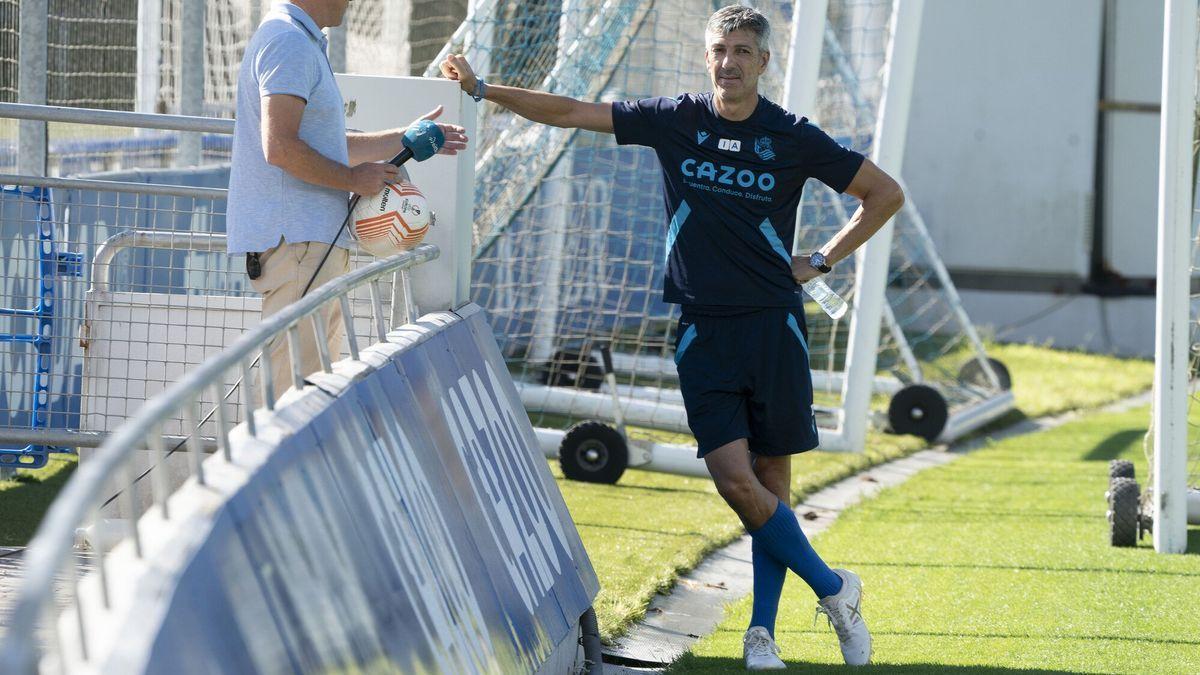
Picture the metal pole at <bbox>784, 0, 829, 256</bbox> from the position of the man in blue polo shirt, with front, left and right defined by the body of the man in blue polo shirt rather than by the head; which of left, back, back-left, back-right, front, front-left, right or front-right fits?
front-left

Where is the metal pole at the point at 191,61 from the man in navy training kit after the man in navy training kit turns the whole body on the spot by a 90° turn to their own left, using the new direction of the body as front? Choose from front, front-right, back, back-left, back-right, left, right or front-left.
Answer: back-left

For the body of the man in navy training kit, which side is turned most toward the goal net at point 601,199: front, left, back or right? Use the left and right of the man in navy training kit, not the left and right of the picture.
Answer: back

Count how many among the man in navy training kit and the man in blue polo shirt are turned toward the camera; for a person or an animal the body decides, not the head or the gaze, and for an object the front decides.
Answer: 1

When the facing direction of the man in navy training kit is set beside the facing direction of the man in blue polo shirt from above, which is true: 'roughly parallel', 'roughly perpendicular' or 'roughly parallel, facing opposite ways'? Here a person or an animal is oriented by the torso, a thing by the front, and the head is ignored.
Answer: roughly perpendicular

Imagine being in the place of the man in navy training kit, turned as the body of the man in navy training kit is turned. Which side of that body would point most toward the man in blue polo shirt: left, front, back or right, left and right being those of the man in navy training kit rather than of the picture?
right

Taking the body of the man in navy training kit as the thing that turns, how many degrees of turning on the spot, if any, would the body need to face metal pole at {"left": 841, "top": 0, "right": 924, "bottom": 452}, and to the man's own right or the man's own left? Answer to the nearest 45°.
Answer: approximately 180°

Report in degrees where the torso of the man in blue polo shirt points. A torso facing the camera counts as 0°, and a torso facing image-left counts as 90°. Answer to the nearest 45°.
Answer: approximately 270°

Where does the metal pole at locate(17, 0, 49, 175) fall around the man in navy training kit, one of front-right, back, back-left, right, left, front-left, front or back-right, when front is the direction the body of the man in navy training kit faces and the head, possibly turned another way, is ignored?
back-right

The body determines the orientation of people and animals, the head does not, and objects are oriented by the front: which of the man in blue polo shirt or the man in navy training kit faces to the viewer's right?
the man in blue polo shirt
